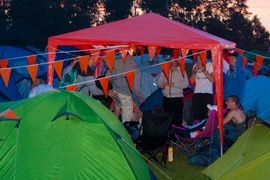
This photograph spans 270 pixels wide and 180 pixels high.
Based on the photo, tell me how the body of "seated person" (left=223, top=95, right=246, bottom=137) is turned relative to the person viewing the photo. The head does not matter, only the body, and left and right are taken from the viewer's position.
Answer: facing to the left of the viewer

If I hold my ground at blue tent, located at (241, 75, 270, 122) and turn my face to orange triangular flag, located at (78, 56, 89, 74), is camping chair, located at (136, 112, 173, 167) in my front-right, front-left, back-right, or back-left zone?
front-left

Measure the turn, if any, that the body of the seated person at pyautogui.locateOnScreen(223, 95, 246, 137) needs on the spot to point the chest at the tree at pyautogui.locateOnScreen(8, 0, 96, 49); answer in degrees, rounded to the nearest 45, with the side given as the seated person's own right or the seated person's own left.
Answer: approximately 45° to the seated person's own right

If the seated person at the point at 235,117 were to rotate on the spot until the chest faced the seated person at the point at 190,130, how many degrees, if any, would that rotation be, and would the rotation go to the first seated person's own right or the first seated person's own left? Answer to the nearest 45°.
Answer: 0° — they already face them

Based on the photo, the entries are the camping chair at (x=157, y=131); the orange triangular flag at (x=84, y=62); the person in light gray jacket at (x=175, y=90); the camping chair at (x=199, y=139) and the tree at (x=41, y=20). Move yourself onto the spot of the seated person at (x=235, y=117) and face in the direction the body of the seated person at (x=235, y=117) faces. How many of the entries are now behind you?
0

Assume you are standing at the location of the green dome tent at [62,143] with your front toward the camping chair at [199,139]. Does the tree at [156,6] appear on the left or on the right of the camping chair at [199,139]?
left

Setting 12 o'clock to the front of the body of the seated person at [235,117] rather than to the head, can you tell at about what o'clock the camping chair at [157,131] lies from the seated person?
The camping chair is roughly at 11 o'clock from the seated person.

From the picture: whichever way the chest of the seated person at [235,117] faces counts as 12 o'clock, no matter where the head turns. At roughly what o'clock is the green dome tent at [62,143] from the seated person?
The green dome tent is roughly at 10 o'clock from the seated person.

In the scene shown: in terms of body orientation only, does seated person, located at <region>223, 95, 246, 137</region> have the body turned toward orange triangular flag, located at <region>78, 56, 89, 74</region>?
yes
